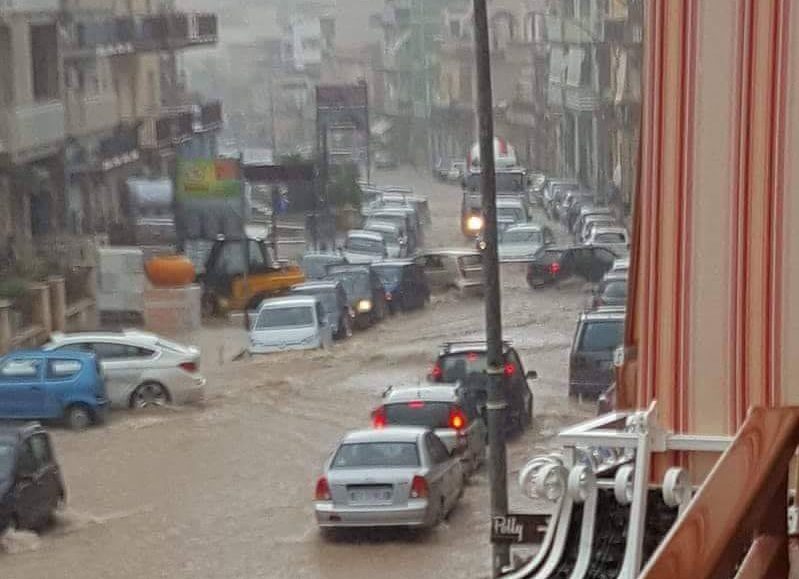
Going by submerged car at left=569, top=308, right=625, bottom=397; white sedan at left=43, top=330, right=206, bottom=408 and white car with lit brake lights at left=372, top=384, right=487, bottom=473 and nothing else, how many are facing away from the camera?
2

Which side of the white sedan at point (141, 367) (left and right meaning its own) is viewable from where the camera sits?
left

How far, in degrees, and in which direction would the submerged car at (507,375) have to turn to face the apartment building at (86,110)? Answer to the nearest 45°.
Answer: approximately 45° to its left

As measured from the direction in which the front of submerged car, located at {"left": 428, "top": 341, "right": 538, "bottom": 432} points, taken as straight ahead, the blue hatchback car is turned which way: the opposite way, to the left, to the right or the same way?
to the left

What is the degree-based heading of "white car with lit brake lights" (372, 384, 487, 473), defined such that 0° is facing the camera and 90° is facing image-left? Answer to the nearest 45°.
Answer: approximately 180°

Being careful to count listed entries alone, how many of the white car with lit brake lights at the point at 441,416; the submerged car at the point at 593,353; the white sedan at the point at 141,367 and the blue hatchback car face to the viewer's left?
2

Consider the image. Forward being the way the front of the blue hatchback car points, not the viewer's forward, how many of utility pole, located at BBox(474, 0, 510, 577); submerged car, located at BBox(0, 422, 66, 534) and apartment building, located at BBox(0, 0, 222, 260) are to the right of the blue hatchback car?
1

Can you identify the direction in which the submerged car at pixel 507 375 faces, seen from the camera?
facing away from the viewer

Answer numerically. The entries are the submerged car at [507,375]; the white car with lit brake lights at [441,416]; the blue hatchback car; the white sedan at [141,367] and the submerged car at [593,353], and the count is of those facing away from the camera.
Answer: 3

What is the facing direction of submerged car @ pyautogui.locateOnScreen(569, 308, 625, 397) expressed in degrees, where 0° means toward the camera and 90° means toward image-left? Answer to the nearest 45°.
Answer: approximately 180°

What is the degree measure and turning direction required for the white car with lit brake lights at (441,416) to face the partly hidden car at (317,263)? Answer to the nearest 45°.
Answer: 0° — it already faces it

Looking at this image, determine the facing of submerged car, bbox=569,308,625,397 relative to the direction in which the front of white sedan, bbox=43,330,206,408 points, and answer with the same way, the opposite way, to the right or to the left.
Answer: to the right

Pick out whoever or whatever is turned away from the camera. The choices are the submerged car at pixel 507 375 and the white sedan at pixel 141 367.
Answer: the submerged car
